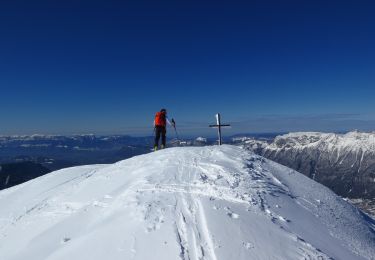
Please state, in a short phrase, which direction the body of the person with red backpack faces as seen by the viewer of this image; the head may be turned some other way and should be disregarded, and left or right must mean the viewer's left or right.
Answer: facing away from the viewer and to the right of the viewer
